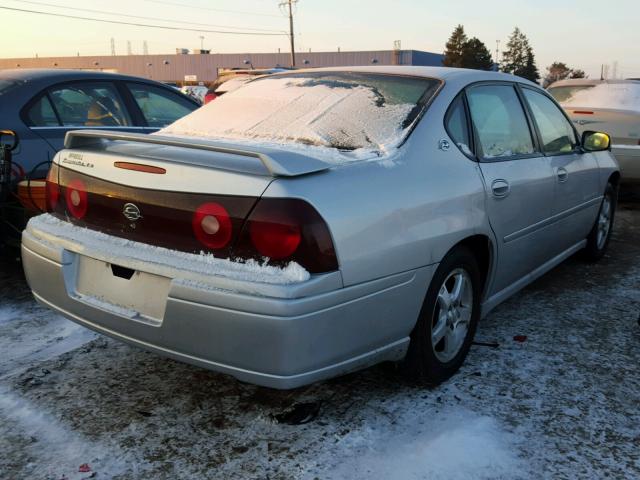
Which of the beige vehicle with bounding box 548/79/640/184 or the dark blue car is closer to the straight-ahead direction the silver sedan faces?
the beige vehicle

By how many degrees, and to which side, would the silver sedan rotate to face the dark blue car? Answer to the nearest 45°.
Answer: approximately 90° to its left

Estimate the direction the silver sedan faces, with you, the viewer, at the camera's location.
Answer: facing away from the viewer and to the right of the viewer
